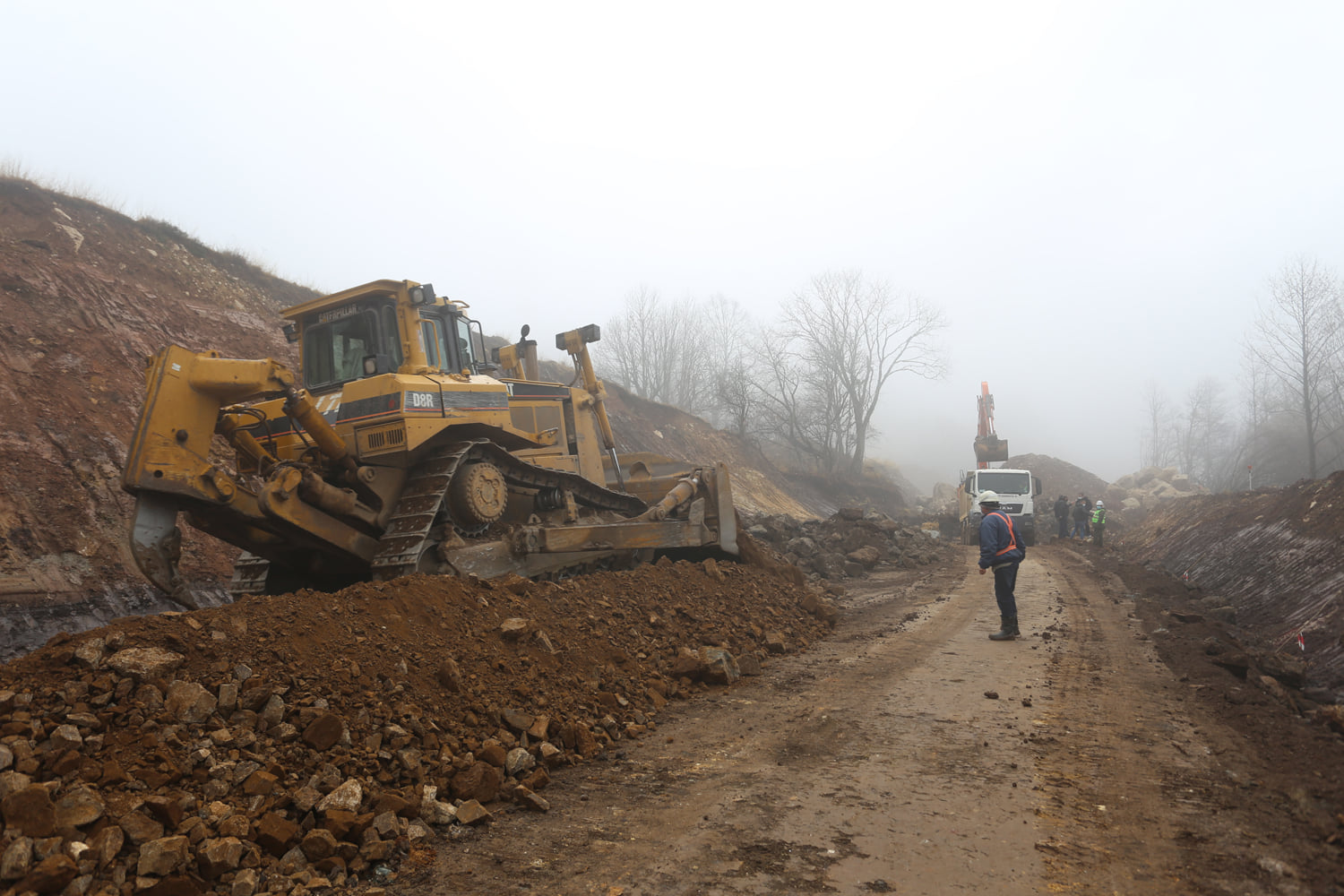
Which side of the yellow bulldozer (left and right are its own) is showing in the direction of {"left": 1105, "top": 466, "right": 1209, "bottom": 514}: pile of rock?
front

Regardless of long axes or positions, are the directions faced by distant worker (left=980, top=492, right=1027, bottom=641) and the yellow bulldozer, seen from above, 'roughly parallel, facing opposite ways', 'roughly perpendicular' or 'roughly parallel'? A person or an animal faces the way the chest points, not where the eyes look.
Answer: roughly perpendicular

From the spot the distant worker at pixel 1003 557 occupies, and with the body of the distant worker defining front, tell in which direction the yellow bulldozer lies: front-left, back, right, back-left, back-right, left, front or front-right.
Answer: front-left

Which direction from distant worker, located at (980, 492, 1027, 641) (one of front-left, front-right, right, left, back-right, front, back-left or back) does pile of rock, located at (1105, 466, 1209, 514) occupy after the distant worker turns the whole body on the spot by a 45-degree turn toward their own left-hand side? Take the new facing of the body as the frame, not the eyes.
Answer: back-right

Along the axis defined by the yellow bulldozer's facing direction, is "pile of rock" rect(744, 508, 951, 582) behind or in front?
in front

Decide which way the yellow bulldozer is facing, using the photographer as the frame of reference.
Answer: facing away from the viewer and to the right of the viewer

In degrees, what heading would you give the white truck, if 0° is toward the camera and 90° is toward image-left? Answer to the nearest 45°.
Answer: approximately 0°

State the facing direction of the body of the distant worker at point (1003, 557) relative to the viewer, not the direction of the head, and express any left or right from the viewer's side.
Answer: facing to the left of the viewer

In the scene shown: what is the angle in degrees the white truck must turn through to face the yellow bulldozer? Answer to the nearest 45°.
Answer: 0° — it already faces it

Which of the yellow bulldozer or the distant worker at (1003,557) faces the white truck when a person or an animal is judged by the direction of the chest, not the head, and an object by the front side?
the yellow bulldozer
